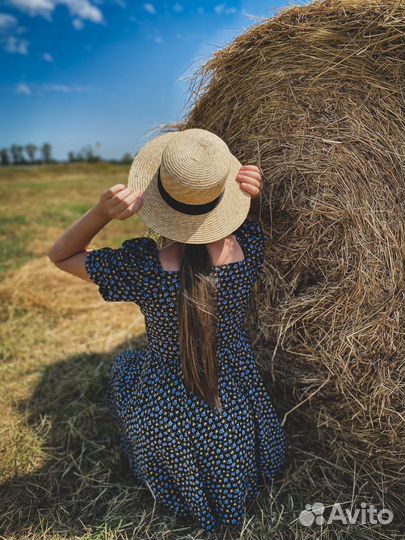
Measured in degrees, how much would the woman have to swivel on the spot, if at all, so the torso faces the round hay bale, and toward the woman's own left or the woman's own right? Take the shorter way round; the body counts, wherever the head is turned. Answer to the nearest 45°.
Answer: approximately 90° to the woman's own right

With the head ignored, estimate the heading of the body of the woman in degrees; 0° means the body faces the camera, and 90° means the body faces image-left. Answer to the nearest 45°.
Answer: approximately 180°

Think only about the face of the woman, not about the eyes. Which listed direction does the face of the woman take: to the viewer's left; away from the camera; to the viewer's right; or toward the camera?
away from the camera
